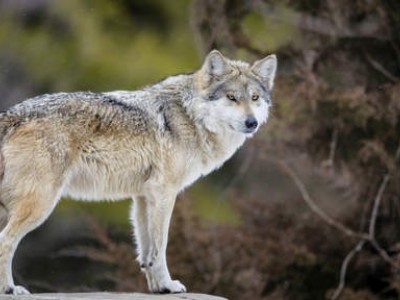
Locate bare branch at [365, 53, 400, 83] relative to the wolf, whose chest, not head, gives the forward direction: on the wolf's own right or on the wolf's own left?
on the wolf's own left

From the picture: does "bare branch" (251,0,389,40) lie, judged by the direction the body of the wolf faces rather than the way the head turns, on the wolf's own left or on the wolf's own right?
on the wolf's own left

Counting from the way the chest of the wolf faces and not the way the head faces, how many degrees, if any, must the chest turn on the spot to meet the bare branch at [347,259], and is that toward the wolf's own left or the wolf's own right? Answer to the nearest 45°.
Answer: approximately 45° to the wolf's own left

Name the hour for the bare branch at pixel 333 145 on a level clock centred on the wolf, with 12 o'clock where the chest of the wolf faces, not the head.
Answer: The bare branch is roughly at 10 o'clock from the wolf.

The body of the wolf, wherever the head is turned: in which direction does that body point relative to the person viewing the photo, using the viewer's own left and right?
facing to the right of the viewer

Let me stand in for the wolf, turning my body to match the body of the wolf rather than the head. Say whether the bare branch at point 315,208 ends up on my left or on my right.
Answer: on my left

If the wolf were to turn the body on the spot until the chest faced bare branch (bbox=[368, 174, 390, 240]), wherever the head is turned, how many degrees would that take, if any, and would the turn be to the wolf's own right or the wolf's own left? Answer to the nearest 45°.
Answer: approximately 45° to the wolf's own left
